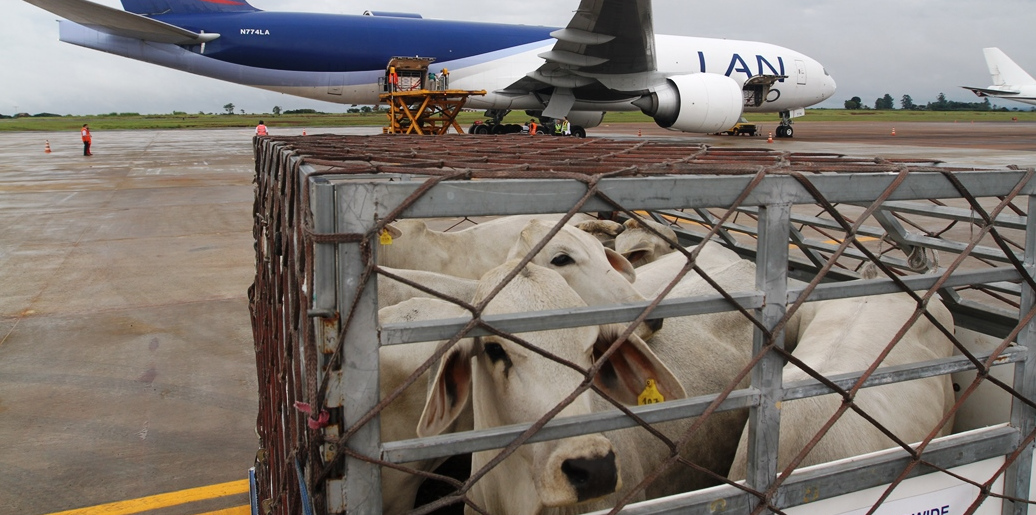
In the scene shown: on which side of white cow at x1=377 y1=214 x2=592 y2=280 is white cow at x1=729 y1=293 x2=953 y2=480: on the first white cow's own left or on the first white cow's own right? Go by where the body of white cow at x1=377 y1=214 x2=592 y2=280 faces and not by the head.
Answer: on the first white cow's own right

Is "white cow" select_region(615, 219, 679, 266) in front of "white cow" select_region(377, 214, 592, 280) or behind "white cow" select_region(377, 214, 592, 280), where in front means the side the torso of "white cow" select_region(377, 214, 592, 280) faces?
in front

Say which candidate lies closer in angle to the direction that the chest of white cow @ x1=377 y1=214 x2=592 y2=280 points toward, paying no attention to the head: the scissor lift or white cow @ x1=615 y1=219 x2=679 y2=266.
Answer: the white cow

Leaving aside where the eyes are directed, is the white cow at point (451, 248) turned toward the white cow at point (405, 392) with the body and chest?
no

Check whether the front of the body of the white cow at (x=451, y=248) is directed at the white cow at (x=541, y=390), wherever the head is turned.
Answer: no

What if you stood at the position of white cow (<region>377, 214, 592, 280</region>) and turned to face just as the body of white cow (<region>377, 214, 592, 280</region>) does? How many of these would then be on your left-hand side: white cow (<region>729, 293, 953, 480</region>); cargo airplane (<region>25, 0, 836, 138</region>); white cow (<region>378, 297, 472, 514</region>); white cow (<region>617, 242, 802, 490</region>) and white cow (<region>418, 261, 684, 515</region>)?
1

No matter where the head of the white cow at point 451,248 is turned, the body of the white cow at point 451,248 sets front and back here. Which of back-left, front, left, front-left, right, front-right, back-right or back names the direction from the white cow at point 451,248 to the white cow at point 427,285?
left

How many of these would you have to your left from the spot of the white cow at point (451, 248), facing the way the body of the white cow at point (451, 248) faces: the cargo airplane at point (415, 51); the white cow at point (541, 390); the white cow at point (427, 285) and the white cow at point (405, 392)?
1

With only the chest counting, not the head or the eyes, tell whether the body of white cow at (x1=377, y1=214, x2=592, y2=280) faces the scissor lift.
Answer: no

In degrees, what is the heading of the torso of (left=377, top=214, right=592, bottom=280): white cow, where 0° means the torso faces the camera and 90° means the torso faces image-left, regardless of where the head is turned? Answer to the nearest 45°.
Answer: approximately 270°

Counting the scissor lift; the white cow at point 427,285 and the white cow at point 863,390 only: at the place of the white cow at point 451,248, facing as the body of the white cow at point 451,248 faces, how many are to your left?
1
